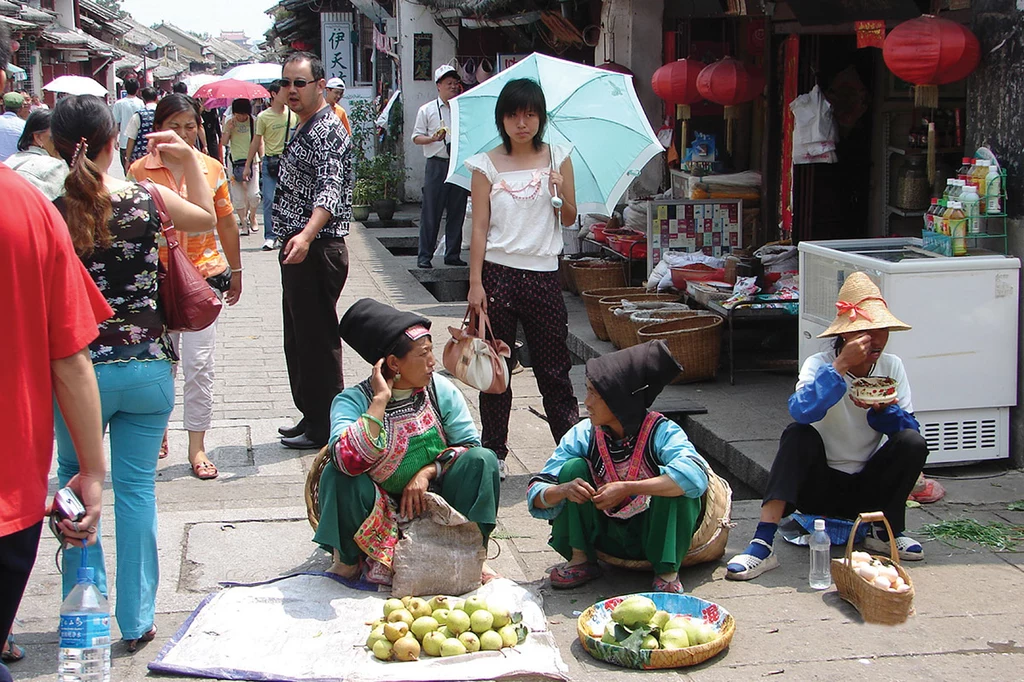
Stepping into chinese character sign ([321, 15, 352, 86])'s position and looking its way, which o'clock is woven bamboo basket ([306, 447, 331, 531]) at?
The woven bamboo basket is roughly at 12 o'clock from the chinese character sign.

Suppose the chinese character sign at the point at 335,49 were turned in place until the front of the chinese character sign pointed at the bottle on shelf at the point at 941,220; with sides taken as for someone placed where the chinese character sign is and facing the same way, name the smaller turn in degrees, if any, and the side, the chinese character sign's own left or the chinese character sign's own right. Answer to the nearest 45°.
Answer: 0° — it already faces it

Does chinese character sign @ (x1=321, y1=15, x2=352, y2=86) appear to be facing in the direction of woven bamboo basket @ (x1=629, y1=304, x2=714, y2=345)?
yes

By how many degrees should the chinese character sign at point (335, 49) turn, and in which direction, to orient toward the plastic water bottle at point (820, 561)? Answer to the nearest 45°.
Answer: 0° — it already faces it

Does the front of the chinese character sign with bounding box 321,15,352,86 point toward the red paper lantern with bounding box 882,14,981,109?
yes

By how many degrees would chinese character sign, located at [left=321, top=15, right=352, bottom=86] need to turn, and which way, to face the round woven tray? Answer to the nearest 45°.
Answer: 0° — it already faces it

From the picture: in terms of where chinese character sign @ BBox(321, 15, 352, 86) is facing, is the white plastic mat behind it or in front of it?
in front

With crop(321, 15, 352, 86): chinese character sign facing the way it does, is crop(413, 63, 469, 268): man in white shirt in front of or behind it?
in front

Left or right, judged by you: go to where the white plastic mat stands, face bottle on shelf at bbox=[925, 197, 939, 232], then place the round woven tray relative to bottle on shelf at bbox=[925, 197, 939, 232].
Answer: right

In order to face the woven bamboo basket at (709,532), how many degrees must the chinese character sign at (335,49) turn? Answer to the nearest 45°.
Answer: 0° — it already faces it

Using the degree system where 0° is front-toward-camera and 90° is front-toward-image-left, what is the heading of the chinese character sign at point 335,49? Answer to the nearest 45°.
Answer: approximately 0°

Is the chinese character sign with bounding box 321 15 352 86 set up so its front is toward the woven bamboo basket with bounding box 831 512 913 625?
yes
